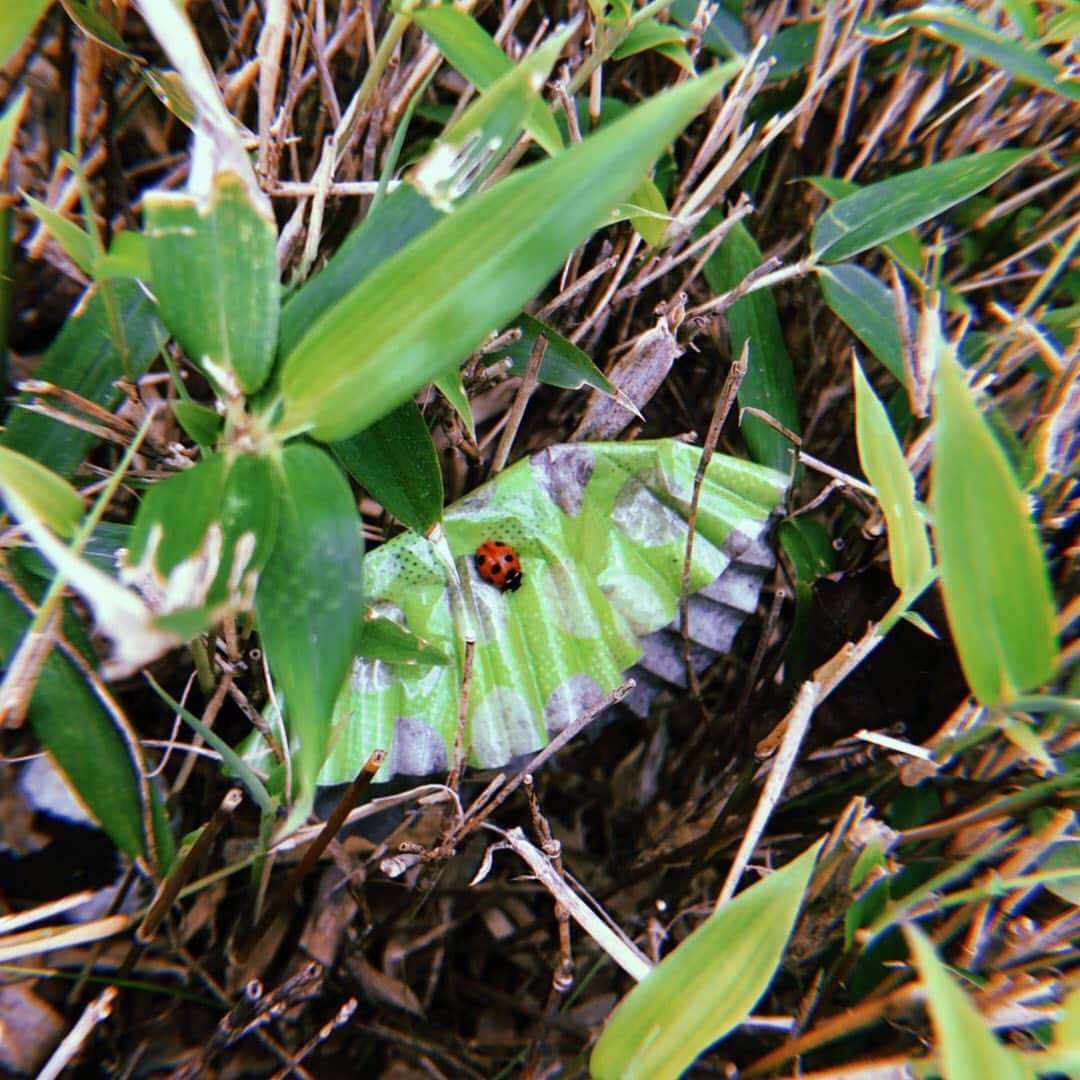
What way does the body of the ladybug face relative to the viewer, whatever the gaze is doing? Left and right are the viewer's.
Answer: facing the viewer and to the right of the viewer
